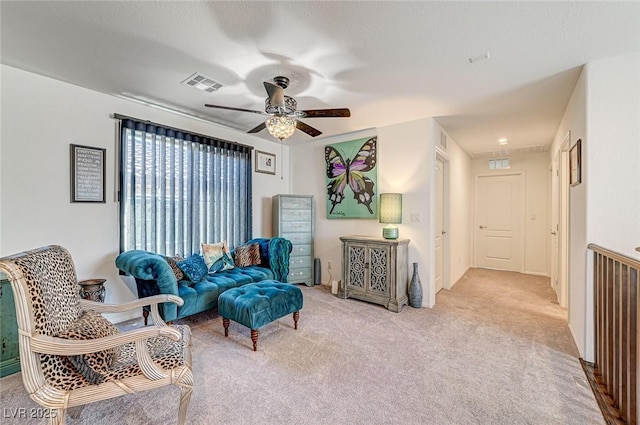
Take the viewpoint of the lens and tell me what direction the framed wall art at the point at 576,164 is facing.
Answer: facing to the left of the viewer

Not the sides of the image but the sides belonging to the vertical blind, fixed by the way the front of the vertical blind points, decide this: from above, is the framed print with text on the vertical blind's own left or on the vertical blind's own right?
on the vertical blind's own right

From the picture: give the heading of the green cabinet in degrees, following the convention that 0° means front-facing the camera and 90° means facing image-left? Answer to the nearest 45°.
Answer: approximately 315°

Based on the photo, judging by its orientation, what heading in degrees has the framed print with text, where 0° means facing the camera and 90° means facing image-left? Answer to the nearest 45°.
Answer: approximately 315°

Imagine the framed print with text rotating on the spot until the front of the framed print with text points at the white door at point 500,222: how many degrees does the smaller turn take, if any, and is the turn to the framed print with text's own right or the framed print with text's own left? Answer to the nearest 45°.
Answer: approximately 45° to the framed print with text's own left

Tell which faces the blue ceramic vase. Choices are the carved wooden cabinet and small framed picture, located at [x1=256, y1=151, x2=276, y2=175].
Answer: the small framed picture
